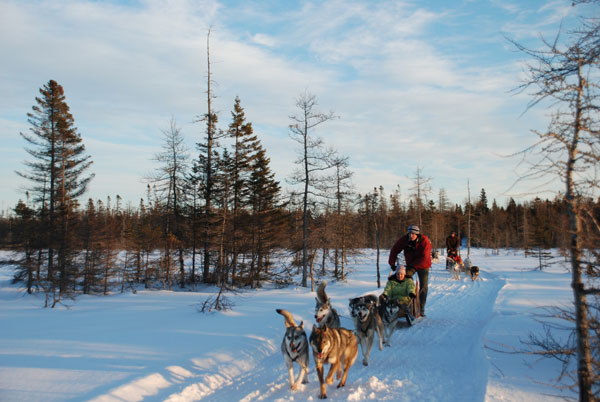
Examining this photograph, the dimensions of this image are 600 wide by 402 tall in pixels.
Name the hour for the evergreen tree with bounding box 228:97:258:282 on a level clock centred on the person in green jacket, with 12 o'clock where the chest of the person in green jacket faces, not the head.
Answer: The evergreen tree is roughly at 5 o'clock from the person in green jacket.

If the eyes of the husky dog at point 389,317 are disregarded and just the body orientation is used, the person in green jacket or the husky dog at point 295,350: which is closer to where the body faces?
the husky dog

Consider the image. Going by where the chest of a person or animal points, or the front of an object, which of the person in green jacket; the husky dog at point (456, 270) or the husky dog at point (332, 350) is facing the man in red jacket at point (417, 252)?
the husky dog at point (456, 270)

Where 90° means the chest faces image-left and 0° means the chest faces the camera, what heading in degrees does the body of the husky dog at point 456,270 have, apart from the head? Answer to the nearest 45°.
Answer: approximately 0°

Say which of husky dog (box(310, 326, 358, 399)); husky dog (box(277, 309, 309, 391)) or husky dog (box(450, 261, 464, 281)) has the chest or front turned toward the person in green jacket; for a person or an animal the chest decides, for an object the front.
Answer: husky dog (box(450, 261, 464, 281))

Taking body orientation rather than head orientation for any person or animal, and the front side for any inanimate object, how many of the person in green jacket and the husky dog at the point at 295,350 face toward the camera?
2

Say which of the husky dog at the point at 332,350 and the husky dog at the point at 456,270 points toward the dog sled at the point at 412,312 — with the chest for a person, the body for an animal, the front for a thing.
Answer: the husky dog at the point at 456,270

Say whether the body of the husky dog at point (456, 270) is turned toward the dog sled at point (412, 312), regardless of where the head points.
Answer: yes

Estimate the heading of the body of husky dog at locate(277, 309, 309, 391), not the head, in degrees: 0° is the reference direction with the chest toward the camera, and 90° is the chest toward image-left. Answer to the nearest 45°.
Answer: approximately 0°
